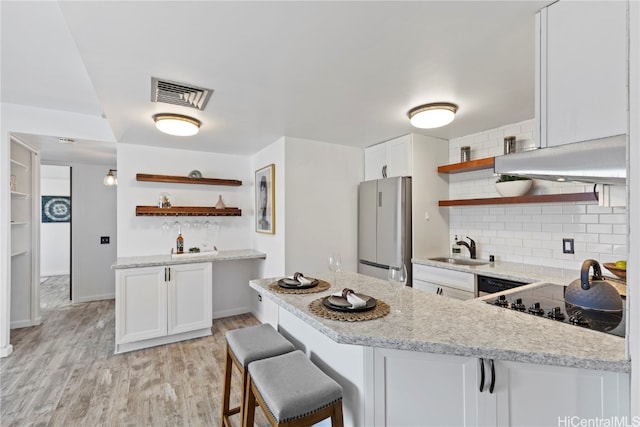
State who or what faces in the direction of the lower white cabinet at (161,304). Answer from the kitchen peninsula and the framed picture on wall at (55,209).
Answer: the framed picture on wall

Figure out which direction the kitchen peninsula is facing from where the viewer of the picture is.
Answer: facing the viewer

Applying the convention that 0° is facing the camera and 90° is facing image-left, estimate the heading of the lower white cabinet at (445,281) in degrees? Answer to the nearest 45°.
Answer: approximately 45°

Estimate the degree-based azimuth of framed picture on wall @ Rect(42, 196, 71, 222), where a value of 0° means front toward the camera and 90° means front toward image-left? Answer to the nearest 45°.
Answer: approximately 0°

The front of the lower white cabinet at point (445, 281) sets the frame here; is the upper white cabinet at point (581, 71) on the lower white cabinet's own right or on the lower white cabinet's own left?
on the lower white cabinet's own left

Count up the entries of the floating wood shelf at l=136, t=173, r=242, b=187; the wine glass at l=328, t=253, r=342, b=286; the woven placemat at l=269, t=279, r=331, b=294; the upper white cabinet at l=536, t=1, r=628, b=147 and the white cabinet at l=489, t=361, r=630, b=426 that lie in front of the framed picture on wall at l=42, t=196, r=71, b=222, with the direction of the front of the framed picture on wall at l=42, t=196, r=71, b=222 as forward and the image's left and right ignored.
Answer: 5

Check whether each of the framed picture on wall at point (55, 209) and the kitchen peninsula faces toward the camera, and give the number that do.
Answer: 2

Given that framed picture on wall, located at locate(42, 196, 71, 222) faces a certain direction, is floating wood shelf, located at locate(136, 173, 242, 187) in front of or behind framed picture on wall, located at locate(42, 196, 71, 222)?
in front

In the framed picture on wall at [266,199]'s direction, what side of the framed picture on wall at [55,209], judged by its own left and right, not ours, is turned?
front

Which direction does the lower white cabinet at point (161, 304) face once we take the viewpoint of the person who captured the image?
facing the viewer and to the right of the viewer

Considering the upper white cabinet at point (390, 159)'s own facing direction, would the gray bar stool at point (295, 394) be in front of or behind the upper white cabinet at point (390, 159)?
in front

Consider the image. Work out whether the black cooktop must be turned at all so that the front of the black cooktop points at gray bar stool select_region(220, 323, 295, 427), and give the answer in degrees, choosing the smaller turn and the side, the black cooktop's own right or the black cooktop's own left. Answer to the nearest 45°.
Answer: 0° — it already faces it

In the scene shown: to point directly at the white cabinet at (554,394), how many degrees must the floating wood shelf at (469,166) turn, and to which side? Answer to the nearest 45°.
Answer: approximately 45° to its left

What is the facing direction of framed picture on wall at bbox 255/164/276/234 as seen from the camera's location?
facing the viewer and to the left of the viewer

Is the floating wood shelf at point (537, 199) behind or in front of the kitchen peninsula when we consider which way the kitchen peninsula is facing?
behind

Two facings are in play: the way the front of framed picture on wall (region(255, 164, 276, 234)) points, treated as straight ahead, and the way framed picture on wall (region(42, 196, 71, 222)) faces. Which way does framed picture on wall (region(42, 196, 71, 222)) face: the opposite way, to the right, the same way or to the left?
to the left
